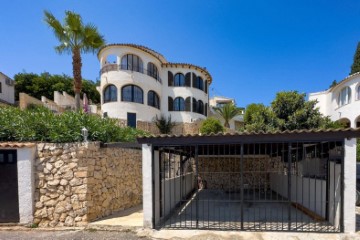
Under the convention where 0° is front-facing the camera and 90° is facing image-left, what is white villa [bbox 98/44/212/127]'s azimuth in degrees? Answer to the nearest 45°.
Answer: approximately 0°

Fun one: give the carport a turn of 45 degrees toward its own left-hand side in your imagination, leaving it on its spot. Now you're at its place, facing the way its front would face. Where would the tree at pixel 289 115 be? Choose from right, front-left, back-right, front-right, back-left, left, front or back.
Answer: back-left

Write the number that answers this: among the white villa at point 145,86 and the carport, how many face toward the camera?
2

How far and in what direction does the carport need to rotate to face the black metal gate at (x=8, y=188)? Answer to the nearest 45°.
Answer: approximately 90° to its right

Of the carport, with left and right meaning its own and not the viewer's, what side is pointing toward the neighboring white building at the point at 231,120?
back

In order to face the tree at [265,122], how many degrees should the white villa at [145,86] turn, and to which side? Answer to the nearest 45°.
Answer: approximately 45° to its left

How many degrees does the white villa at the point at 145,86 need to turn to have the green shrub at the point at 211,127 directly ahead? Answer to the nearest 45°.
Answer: approximately 90° to its left

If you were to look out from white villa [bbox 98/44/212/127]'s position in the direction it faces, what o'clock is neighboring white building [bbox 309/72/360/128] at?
The neighboring white building is roughly at 9 o'clock from the white villa.
